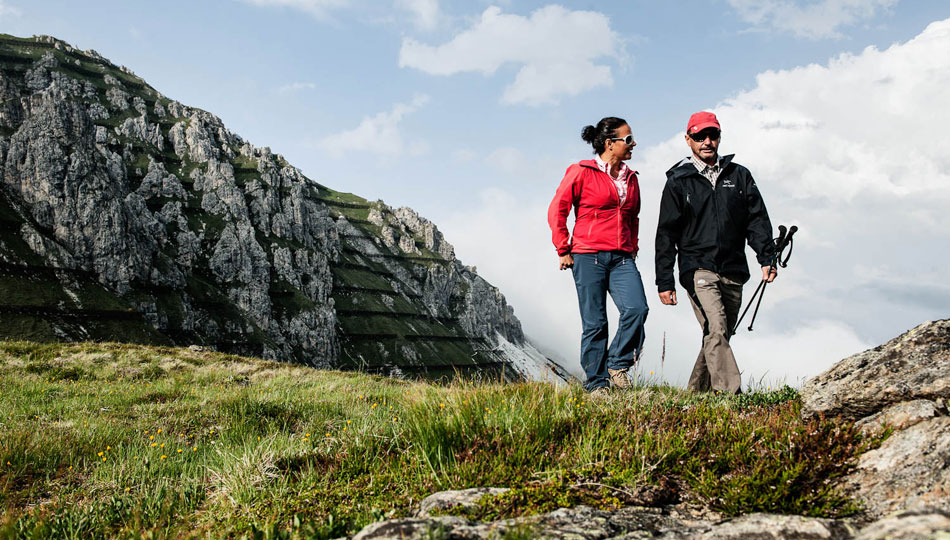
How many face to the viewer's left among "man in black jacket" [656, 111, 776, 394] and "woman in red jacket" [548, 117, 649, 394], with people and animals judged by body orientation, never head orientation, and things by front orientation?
0

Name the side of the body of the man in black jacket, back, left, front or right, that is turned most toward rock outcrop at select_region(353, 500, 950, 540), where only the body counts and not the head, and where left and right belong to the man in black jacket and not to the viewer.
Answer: front

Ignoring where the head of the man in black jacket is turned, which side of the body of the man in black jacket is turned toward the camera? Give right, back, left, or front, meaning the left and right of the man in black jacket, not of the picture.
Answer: front

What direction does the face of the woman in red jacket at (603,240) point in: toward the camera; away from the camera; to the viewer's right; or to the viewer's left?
to the viewer's right

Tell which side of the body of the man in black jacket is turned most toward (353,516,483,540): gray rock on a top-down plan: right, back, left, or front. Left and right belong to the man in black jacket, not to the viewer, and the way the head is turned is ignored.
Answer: front

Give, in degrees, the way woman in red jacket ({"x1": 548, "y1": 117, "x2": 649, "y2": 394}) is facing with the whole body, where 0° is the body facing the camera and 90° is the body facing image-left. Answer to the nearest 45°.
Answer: approximately 315°

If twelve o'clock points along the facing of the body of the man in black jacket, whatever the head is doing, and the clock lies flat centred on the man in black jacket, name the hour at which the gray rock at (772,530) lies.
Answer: The gray rock is roughly at 12 o'clock from the man in black jacket.

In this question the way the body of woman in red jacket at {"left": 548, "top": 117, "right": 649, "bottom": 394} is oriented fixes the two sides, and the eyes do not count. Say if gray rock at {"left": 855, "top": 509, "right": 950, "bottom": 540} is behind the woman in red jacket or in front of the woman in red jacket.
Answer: in front

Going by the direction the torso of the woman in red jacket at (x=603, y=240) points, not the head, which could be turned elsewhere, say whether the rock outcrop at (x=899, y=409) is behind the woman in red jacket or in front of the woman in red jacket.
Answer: in front

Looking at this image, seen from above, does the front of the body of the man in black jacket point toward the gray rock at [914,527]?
yes
